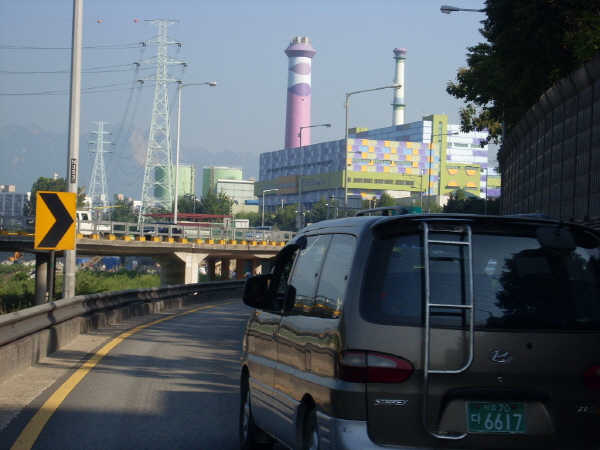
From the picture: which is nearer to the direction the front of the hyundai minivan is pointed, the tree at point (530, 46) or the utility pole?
the utility pole

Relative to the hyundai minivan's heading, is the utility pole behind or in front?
in front

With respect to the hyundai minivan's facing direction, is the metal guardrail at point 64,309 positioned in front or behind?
in front

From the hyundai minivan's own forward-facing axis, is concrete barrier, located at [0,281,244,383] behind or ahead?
ahead

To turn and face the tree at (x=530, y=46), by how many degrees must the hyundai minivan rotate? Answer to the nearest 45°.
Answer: approximately 45° to its right

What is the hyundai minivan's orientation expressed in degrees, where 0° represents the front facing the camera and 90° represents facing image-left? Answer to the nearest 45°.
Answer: approximately 135°

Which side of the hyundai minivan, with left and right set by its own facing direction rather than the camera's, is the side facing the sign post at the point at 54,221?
front
